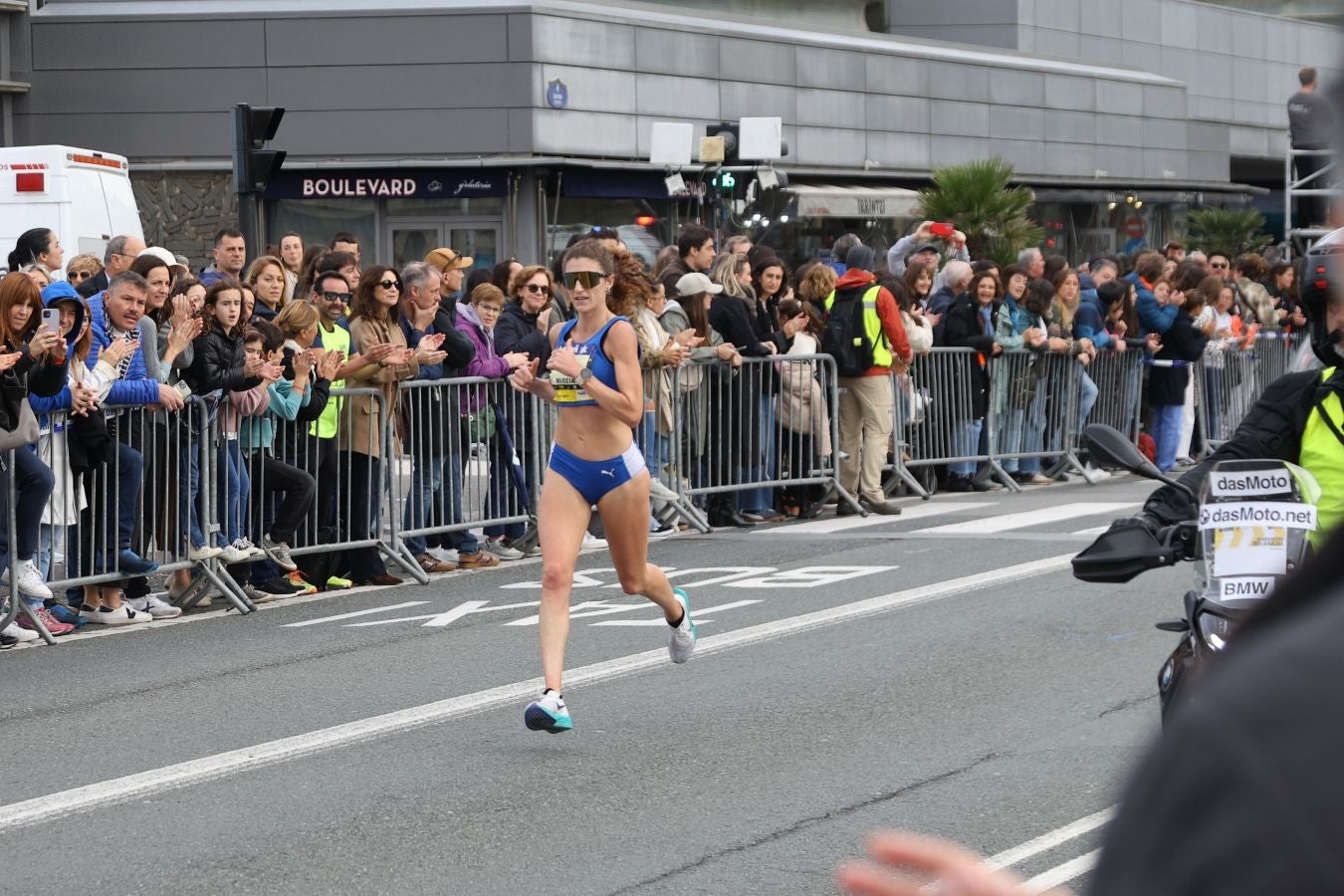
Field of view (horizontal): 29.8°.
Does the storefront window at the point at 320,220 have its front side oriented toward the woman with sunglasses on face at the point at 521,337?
yes

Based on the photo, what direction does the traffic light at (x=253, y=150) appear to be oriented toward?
to the viewer's right

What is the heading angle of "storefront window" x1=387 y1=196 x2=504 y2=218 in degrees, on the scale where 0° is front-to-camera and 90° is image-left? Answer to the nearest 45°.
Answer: approximately 0°

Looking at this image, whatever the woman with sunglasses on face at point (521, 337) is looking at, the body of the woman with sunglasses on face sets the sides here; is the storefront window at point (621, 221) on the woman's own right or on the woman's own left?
on the woman's own left

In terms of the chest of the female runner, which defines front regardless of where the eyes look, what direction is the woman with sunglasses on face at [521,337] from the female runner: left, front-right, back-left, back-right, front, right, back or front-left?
back-right

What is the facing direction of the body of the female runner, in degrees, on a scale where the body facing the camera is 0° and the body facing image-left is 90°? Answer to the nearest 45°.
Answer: approximately 45°

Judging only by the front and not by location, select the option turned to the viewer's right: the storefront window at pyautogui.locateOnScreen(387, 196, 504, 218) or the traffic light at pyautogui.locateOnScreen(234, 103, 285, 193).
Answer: the traffic light

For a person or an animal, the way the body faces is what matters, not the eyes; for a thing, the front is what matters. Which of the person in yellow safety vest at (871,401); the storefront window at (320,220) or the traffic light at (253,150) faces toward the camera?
the storefront window

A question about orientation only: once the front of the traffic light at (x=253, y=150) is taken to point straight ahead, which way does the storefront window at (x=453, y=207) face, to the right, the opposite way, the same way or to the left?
to the right

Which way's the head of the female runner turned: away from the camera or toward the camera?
toward the camera

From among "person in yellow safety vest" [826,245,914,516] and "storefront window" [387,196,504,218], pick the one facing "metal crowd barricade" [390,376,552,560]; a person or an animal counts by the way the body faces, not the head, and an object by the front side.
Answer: the storefront window

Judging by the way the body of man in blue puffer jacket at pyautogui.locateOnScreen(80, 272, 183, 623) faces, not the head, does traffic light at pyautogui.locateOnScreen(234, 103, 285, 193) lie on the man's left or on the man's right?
on the man's left

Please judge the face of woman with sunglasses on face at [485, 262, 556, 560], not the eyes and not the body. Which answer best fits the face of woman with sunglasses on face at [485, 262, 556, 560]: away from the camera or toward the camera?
toward the camera
